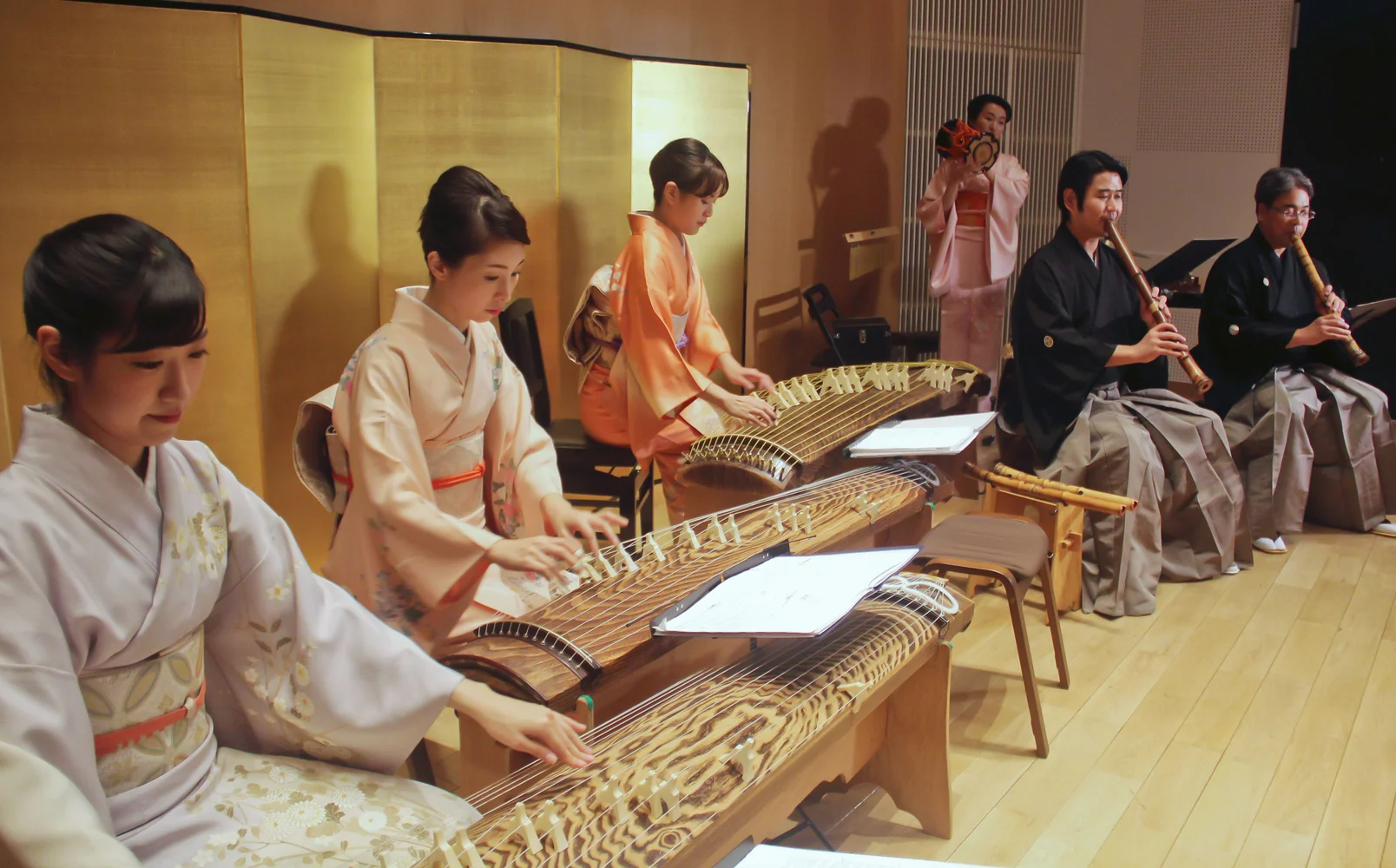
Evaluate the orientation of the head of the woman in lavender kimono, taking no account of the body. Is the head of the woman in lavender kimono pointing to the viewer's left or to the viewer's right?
to the viewer's right

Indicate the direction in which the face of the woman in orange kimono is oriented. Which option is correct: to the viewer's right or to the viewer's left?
to the viewer's right

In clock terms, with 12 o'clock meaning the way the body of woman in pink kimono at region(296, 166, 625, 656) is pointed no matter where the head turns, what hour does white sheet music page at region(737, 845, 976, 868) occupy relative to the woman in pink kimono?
The white sheet music page is roughly at 1 o'clock from the woman in pink kimono.

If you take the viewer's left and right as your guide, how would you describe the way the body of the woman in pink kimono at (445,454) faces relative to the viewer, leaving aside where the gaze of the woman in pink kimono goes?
facing the viewer and to the right of the viewer

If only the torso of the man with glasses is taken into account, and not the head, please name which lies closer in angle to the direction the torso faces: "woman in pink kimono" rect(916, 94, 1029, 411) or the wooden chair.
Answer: the wooden chair

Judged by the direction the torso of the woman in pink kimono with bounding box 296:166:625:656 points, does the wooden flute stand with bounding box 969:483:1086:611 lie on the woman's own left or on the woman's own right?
on the woman's own left

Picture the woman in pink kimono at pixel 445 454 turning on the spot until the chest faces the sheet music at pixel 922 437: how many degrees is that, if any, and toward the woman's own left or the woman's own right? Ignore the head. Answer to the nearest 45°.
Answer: approximately 90° to the woman's own left

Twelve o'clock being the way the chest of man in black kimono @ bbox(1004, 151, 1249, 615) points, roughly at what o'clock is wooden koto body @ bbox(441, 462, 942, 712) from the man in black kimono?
The wooden koto body is roughly at 2 o'clock from the man in black kimono.

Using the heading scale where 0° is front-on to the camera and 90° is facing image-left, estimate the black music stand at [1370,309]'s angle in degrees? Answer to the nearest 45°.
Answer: approximately 135°

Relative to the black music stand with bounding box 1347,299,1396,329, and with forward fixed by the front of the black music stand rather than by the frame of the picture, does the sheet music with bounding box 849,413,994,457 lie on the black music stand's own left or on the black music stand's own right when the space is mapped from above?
on the black music stand's own left

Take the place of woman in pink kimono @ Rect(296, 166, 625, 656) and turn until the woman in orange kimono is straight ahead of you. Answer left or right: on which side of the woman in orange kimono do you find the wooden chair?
right
